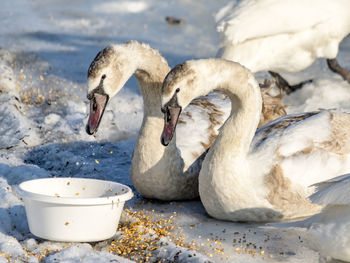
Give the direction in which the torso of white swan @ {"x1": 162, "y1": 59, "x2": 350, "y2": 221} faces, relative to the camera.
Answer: to the viewer's left

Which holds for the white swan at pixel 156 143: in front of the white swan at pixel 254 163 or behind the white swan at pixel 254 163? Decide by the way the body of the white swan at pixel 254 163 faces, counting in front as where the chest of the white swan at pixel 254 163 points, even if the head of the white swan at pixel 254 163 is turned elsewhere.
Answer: in front

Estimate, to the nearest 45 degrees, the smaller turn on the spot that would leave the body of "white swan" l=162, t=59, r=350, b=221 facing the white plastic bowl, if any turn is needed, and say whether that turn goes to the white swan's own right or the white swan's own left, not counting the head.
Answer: approximately 45° to the white swan's own left

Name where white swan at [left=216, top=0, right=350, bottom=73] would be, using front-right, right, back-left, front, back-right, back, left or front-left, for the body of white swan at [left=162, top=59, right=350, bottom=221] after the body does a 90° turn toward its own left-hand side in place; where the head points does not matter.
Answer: back
